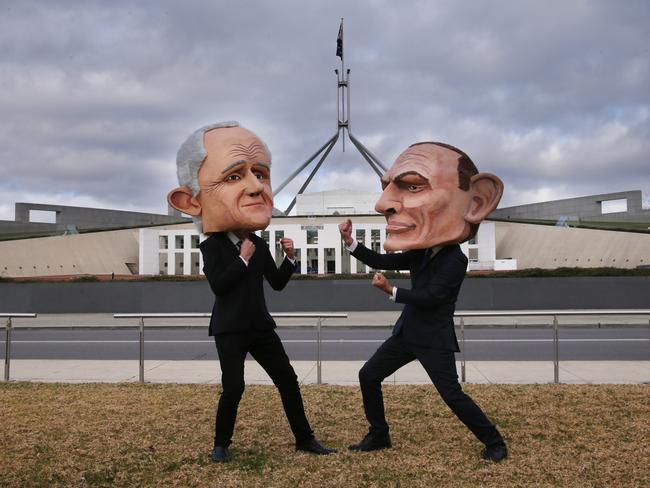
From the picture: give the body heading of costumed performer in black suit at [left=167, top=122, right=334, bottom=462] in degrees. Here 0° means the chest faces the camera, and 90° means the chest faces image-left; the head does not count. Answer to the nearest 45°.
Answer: approximately 315°
